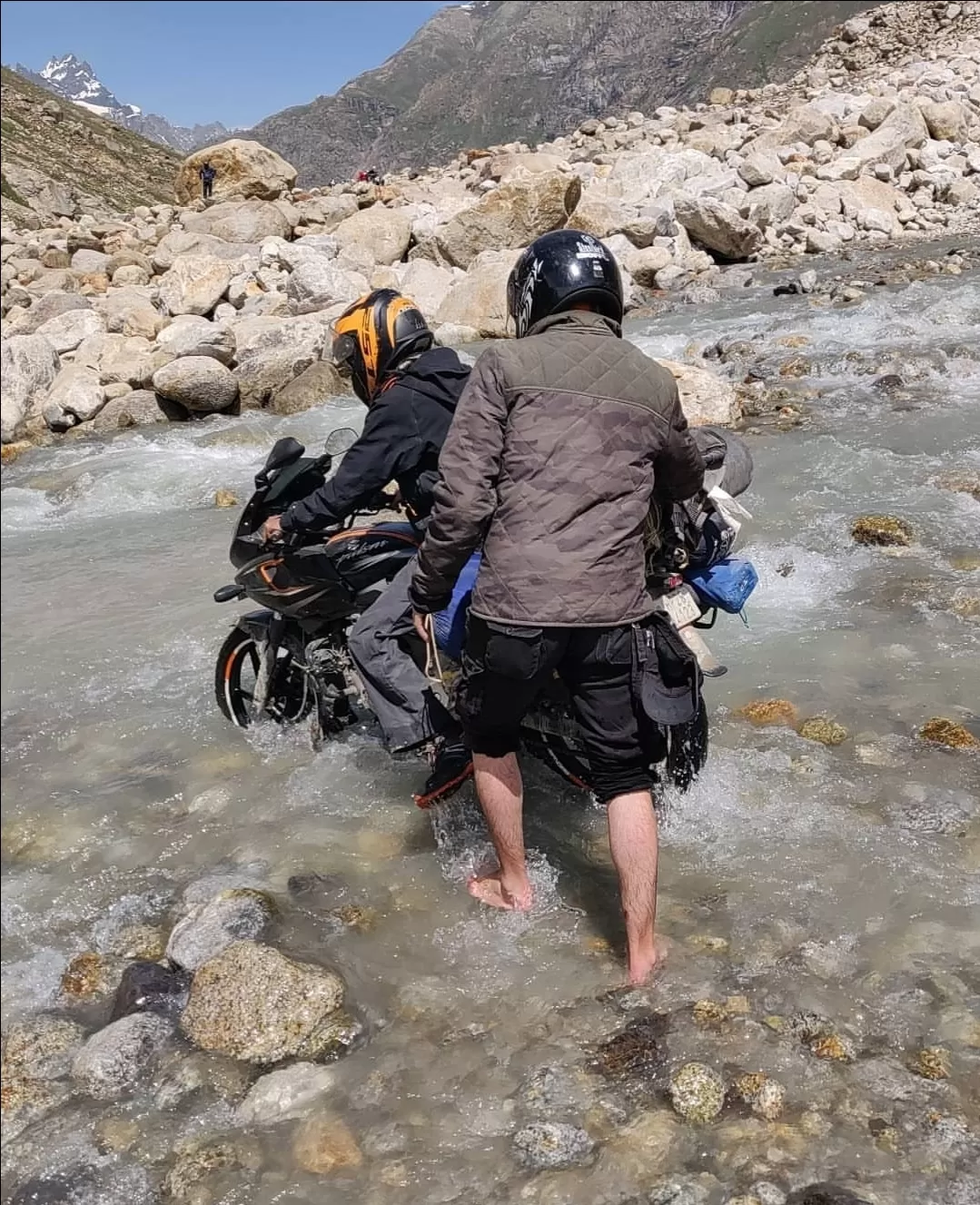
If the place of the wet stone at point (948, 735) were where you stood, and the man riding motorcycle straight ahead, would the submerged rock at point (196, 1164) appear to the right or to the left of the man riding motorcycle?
left

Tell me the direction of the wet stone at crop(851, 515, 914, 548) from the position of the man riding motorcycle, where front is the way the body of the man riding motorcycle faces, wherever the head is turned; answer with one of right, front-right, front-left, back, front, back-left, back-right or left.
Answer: back-right

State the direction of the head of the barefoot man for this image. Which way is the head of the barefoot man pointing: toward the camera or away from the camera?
away from the camera

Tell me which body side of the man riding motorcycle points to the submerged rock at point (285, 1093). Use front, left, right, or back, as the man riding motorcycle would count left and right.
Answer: left

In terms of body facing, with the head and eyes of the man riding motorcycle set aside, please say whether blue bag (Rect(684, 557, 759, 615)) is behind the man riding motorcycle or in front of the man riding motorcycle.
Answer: behind

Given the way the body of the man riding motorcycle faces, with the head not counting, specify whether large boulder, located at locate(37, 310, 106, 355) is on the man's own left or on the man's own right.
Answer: on the man's own right

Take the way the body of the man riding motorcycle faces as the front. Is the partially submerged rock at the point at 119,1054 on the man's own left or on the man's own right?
on the man's own left

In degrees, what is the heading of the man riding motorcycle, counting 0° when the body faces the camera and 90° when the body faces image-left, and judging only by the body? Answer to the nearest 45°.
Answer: approximately 90°

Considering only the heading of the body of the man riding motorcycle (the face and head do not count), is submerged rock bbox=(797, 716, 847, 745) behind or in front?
behind

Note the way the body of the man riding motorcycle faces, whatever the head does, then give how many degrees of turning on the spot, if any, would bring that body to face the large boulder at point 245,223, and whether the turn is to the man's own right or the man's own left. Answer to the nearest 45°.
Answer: approximately 90° to the man's own right

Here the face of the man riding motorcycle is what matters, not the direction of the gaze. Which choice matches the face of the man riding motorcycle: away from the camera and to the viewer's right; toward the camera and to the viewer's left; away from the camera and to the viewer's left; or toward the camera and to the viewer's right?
away from the camera and to the viewer's left

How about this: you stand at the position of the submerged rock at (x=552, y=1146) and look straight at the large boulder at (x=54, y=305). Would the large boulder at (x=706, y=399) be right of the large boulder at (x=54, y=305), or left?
right
